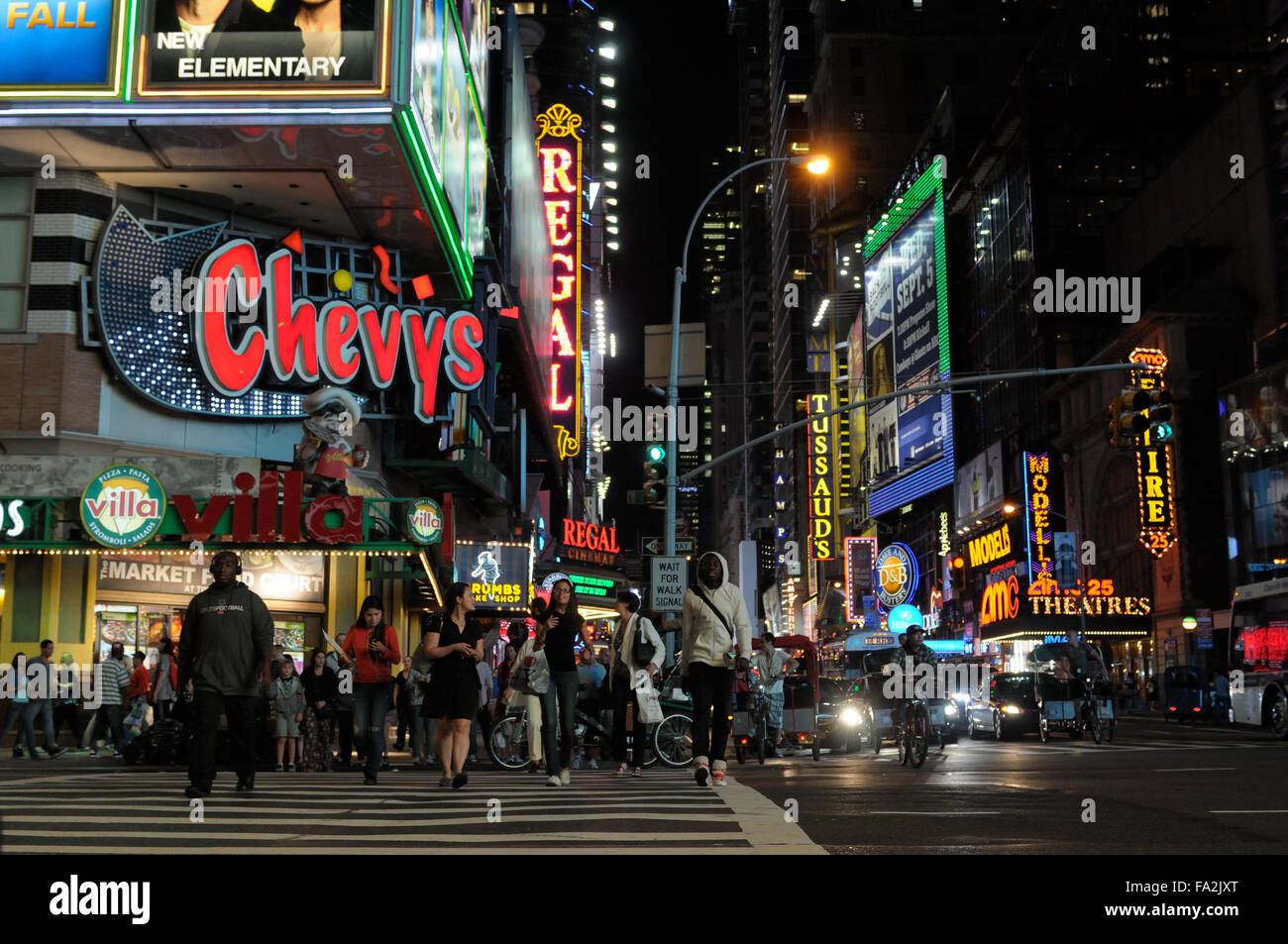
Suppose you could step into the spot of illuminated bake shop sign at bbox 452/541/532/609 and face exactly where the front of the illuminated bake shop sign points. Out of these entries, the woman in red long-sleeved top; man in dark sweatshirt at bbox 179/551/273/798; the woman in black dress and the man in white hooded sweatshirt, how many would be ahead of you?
4

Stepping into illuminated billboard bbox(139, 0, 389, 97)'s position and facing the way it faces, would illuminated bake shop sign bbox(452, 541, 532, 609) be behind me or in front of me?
behind

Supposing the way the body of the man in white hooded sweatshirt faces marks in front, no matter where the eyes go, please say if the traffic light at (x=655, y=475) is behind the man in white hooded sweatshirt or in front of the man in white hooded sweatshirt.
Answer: behind

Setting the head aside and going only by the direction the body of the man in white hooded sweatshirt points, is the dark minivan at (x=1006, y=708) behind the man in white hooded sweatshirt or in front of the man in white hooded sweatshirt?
behind

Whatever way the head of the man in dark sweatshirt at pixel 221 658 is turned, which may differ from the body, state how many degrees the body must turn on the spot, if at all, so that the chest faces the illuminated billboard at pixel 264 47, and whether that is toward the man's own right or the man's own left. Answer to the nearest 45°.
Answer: approximately 180°

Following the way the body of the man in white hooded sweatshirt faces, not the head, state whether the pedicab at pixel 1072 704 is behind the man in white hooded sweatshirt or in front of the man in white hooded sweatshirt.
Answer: behind
